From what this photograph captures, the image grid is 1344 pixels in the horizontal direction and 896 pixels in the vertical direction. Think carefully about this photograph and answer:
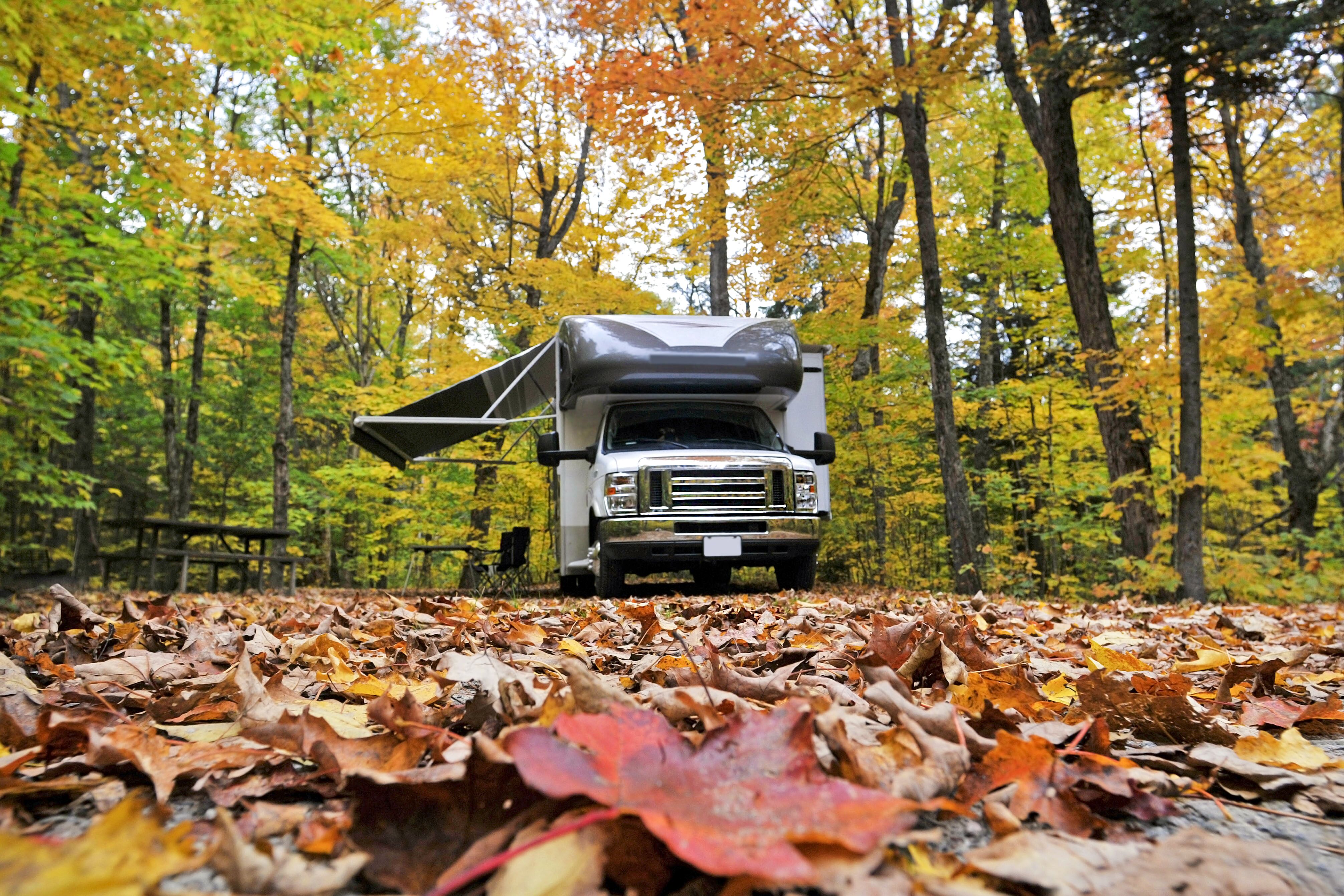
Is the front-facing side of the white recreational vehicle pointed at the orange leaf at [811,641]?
yes

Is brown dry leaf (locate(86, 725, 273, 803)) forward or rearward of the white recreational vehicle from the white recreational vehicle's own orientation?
forward

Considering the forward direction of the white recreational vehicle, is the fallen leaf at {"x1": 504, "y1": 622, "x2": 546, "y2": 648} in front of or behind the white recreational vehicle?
in front

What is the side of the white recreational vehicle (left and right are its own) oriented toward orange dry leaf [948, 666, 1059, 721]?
front

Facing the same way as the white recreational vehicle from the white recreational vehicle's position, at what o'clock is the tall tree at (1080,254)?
The tall tree is roughly at 9 o'clock from the white recreational vehicle.

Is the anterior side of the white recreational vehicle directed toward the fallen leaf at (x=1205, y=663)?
yes

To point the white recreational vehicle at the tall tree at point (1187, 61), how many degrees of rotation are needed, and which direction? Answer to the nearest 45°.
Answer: approximately 45° to its left

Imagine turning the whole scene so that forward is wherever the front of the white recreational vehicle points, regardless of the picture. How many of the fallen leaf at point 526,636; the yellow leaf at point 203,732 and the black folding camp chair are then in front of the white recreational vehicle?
2

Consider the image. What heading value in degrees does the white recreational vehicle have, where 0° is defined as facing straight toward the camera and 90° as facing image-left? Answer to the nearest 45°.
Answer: approximately 0°

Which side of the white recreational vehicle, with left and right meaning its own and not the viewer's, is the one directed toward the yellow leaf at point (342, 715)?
front

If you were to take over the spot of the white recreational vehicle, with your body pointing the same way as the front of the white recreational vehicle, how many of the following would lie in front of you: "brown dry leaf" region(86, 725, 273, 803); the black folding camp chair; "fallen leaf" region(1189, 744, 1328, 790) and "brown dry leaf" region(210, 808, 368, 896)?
3

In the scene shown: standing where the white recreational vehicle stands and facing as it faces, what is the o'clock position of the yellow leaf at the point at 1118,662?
The yellow leaf is roughly at 12 o'clock from the white recreational vehicle.

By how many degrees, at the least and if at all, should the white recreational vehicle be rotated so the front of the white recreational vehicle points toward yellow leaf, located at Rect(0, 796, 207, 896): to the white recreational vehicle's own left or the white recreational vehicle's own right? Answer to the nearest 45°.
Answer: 0° — it already faces it

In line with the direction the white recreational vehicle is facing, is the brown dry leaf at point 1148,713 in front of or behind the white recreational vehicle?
in front

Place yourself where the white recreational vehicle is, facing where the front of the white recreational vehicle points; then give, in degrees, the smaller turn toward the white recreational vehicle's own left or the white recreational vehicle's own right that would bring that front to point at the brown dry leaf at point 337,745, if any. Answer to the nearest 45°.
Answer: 0° — it already faces it
